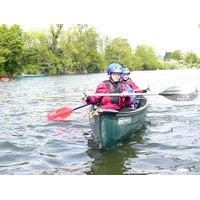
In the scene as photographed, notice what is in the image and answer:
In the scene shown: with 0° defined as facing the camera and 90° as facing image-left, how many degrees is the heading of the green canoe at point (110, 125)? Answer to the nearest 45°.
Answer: approximately 45°
